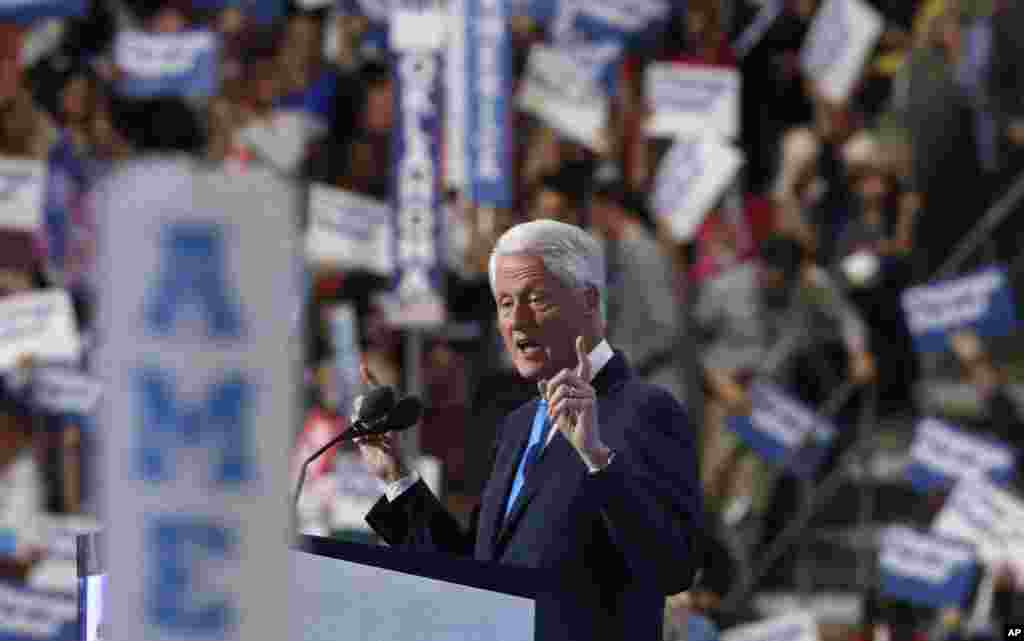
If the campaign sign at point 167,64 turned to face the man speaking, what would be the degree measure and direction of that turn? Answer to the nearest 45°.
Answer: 0° — it already faces them

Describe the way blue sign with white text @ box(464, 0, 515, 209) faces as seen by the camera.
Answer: facing the viewer

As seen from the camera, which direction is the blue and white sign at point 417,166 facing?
toward the camera

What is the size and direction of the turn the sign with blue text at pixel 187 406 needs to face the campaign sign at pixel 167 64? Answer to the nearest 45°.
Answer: approximately 180°

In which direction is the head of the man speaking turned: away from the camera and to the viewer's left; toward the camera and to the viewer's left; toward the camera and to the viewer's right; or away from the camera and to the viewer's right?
toward the camera and to the viewer's left

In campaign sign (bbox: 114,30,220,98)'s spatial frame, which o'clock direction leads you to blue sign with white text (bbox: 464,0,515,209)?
The blue sign with white text is roughly at 10 o'clock from the campaign sign.

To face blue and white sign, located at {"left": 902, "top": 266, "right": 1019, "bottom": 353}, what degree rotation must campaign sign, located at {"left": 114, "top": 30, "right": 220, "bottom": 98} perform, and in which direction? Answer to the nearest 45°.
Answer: approximately 45° to its left

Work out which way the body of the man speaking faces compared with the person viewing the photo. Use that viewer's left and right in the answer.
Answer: facing the viewer and to the left of the viewer

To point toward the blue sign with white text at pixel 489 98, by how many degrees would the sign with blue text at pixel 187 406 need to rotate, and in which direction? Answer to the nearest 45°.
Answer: approximately 180°

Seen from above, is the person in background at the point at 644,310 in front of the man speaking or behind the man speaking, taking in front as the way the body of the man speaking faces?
behind
